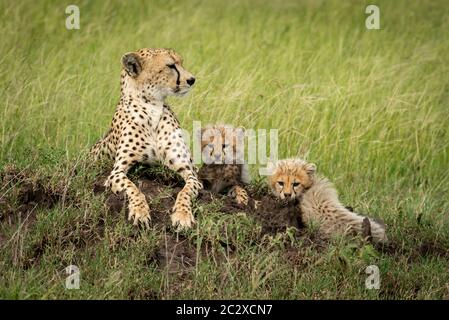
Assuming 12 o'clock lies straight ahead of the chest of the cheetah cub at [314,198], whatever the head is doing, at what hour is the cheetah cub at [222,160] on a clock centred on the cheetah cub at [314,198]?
the cheetah cub at [222,160] is roughly at 1 o'clock from the cheetah cub at [314,198].

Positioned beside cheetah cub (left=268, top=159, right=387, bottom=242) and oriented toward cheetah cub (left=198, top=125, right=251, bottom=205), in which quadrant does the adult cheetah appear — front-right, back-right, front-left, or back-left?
front-left

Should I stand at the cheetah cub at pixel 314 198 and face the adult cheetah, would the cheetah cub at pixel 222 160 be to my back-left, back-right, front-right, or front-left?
front-right

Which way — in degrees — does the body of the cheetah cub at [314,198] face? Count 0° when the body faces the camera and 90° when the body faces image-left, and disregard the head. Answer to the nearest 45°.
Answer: approximately 90°

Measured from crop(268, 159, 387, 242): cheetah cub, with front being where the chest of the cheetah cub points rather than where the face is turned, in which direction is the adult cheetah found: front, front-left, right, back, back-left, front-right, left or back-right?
front
